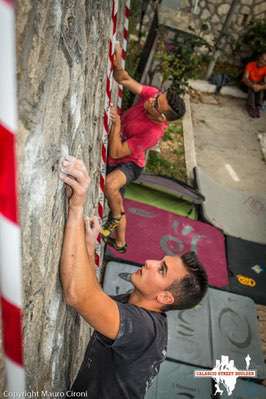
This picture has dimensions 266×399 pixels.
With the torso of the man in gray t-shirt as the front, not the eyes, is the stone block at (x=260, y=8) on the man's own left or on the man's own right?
on the man's own right

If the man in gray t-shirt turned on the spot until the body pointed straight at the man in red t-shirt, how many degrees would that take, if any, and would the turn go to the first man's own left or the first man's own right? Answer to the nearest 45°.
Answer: approximately 90° to the first man's own right

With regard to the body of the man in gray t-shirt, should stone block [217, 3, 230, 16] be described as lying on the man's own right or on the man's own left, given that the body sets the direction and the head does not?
on the man's own right

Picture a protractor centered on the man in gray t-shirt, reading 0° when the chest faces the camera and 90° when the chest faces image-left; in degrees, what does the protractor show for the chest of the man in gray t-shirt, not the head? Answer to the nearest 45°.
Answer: approximately 90°

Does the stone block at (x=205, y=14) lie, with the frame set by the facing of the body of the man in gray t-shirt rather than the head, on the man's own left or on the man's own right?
on the man's own right

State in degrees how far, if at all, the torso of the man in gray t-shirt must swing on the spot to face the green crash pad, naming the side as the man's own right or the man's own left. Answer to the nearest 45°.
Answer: approximately 90° to the man's own right
